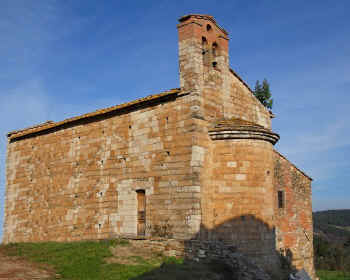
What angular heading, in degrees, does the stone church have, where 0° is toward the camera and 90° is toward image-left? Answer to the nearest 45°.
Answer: approximately 135°

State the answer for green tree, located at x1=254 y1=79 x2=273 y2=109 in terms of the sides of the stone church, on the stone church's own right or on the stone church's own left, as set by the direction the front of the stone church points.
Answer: on the stone church's own right
